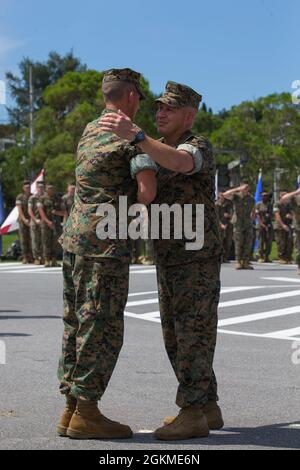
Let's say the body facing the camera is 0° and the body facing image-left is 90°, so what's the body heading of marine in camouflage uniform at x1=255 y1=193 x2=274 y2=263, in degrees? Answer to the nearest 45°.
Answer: approximately 0°

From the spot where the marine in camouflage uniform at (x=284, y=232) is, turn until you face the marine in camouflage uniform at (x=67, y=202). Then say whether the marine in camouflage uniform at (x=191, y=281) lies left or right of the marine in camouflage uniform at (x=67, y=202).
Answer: left

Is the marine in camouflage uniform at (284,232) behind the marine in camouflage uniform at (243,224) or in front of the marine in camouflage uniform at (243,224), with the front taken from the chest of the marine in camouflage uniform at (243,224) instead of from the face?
behind

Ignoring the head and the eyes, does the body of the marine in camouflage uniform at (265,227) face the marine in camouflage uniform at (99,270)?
yes

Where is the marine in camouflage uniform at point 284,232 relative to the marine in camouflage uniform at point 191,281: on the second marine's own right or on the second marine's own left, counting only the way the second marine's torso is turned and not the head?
on the second marine's own right

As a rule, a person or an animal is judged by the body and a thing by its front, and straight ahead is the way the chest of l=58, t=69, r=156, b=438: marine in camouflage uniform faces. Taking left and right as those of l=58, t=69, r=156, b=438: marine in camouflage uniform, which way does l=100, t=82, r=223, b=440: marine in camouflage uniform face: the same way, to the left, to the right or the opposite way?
the opposite way

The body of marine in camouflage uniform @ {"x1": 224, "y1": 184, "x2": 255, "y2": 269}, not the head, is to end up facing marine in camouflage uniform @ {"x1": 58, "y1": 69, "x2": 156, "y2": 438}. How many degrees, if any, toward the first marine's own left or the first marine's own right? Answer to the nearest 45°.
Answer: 0° — they already face them

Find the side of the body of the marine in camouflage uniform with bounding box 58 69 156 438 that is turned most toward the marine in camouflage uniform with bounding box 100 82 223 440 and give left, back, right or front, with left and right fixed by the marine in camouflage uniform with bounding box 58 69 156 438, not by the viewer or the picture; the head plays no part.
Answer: front

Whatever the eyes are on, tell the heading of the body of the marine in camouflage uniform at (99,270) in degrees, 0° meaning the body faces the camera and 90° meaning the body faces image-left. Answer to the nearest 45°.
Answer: approximately 270°

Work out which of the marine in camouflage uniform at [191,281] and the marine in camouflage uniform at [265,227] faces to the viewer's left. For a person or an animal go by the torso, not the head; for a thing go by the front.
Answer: the marine in camouflage uniform at [191,281]

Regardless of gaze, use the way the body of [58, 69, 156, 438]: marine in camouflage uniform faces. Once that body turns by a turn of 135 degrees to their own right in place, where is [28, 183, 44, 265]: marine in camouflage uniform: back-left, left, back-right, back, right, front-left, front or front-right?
back-right

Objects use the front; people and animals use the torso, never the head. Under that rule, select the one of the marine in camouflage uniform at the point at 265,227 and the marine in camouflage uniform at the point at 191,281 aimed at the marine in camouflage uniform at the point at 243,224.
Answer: the marine in camouflage uniform at the point at 265,227
